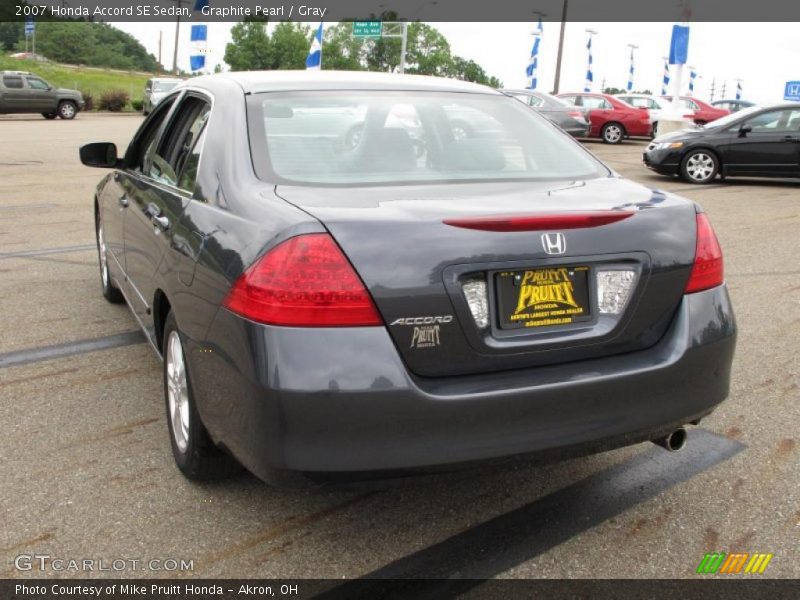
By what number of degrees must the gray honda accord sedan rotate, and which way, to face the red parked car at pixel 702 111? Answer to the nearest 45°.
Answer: approximately 45° to its right

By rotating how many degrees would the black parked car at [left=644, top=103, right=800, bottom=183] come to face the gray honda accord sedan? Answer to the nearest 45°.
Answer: approximately 90° to its left

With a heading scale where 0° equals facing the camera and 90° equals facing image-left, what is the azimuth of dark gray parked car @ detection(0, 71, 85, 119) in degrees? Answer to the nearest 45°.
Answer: approximately 270°

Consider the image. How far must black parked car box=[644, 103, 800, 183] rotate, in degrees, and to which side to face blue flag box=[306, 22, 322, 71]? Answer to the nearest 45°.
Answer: approximately 45° to its right

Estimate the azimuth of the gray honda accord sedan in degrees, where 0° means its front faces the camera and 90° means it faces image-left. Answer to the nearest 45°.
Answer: approximately 135°

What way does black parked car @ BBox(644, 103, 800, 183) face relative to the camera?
to the viewer's left

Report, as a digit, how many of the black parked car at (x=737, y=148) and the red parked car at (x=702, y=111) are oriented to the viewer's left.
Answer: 2

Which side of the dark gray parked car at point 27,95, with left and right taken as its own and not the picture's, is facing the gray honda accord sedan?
right

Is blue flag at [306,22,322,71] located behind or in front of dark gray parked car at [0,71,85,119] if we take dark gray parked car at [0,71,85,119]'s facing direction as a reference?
in front

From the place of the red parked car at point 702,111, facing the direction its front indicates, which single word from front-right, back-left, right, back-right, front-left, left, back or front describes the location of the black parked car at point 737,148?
left

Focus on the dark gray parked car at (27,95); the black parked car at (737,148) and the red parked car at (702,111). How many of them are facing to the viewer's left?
2

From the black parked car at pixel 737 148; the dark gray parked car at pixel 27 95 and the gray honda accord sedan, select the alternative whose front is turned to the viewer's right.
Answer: the dark gray parked car at pixel 27 95

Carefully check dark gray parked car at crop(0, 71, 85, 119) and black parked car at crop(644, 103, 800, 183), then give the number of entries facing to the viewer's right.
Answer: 1
